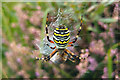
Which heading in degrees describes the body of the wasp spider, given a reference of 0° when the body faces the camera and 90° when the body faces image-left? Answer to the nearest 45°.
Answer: approximately 0°
